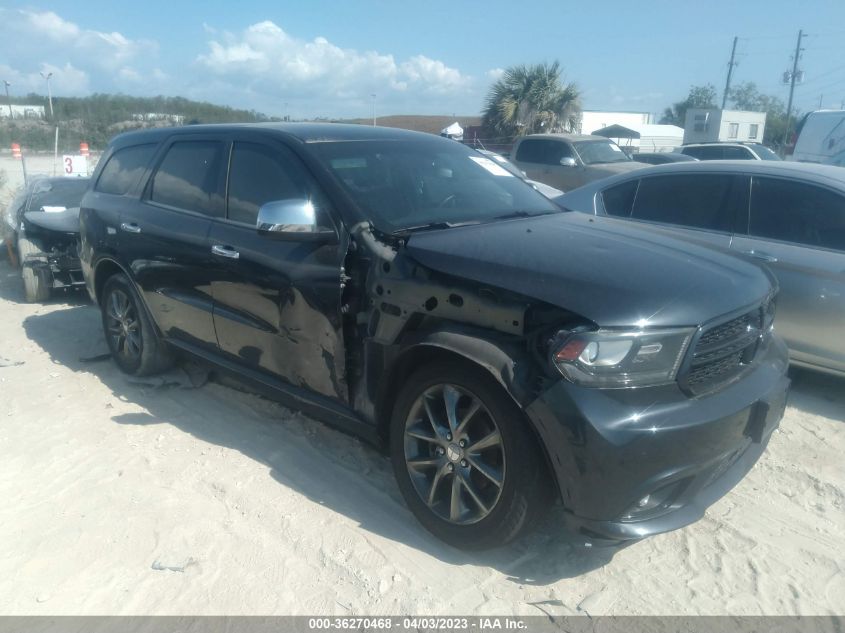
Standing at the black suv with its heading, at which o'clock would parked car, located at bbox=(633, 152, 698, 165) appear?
The parked car is roughly at 8 o'clock from the black suv.

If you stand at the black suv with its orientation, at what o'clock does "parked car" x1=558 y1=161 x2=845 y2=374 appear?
The parked car is roughly at 9 o'clock from the black suv.

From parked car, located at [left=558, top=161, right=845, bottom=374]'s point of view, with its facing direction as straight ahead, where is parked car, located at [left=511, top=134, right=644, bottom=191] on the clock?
parked car, located at [left=511, top=134, right=644, bottom=191] is roughly at 7 o'clock from parked car, located at [left=558, top=161, right=845, bottom=374].

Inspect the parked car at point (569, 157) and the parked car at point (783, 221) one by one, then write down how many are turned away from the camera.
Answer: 0

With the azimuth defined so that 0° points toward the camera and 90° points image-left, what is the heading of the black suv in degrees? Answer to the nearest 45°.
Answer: approximately 315°

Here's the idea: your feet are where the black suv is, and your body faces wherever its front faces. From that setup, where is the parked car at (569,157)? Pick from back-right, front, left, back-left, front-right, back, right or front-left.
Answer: back-left

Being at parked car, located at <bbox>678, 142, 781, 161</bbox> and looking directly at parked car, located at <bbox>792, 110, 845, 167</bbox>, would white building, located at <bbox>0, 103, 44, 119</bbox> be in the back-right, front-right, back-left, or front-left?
back-left

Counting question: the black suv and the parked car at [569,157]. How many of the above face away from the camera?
0

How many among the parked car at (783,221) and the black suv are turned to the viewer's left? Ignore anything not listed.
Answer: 0

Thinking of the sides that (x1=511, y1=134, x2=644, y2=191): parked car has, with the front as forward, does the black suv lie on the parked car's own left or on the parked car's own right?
on the parked car's own right

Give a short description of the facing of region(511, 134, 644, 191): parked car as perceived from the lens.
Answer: facing the viewer and to the right of the viewer

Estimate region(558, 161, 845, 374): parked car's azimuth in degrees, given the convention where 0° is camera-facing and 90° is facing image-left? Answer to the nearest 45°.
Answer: approximately 315°
